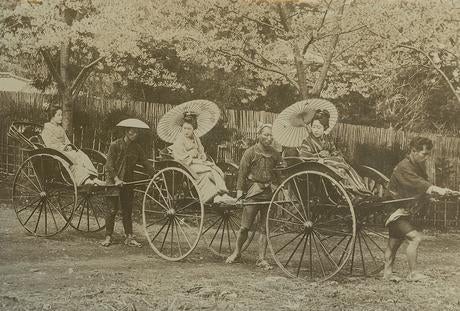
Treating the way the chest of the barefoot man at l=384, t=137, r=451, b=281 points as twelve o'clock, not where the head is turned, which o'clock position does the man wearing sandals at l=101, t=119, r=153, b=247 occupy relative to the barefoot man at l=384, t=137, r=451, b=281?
the man wearing sandals at l=101, t=119, r=153, b=247 is roughly at 6 o'clock from the barefoot man at l=384, t=137, r=451, b=281.

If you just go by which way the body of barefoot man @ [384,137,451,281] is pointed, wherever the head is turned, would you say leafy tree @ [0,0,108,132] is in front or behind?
behind

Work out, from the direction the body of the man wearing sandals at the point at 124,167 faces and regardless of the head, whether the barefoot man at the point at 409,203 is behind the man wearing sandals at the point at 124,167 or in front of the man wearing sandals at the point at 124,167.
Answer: in front

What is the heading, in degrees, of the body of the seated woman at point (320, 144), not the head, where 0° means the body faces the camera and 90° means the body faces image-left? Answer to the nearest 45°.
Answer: approximately 315°

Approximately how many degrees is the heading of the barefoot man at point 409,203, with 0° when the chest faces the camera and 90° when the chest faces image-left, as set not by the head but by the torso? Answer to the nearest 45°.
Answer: approximately 270°

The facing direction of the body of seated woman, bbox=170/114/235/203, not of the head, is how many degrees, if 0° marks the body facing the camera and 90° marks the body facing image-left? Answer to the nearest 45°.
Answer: approximately 315°

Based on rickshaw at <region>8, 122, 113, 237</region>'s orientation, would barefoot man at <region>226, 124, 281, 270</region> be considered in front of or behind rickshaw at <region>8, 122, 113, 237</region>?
in front

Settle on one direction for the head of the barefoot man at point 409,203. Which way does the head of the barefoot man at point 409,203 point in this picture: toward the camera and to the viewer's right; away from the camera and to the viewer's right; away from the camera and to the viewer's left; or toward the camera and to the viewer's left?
toward the camera and to the viewer's right

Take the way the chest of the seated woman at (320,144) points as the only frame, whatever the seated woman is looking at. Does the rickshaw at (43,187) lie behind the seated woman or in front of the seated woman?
behind

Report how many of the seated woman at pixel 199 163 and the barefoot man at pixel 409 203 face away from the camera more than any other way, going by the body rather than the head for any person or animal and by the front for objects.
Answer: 0

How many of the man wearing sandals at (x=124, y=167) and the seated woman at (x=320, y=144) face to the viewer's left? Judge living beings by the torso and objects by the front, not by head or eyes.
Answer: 0

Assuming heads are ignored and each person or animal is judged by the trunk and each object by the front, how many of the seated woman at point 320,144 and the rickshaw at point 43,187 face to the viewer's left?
0
